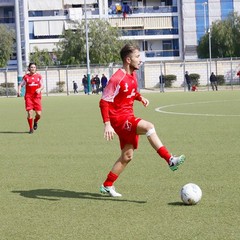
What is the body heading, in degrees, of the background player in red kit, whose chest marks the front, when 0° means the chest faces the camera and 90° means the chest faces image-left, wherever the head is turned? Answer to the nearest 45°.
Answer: approximately 0°

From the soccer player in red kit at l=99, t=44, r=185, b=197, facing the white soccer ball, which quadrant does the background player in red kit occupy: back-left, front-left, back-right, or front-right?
back-left

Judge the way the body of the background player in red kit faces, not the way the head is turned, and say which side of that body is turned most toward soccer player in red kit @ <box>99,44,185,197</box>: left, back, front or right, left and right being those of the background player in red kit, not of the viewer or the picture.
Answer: front

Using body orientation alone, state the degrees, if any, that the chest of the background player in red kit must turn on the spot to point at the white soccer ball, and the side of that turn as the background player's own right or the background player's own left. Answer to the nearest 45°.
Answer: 0° — they already face it

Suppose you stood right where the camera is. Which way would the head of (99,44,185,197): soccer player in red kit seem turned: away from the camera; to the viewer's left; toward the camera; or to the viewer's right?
to the viewer's right
